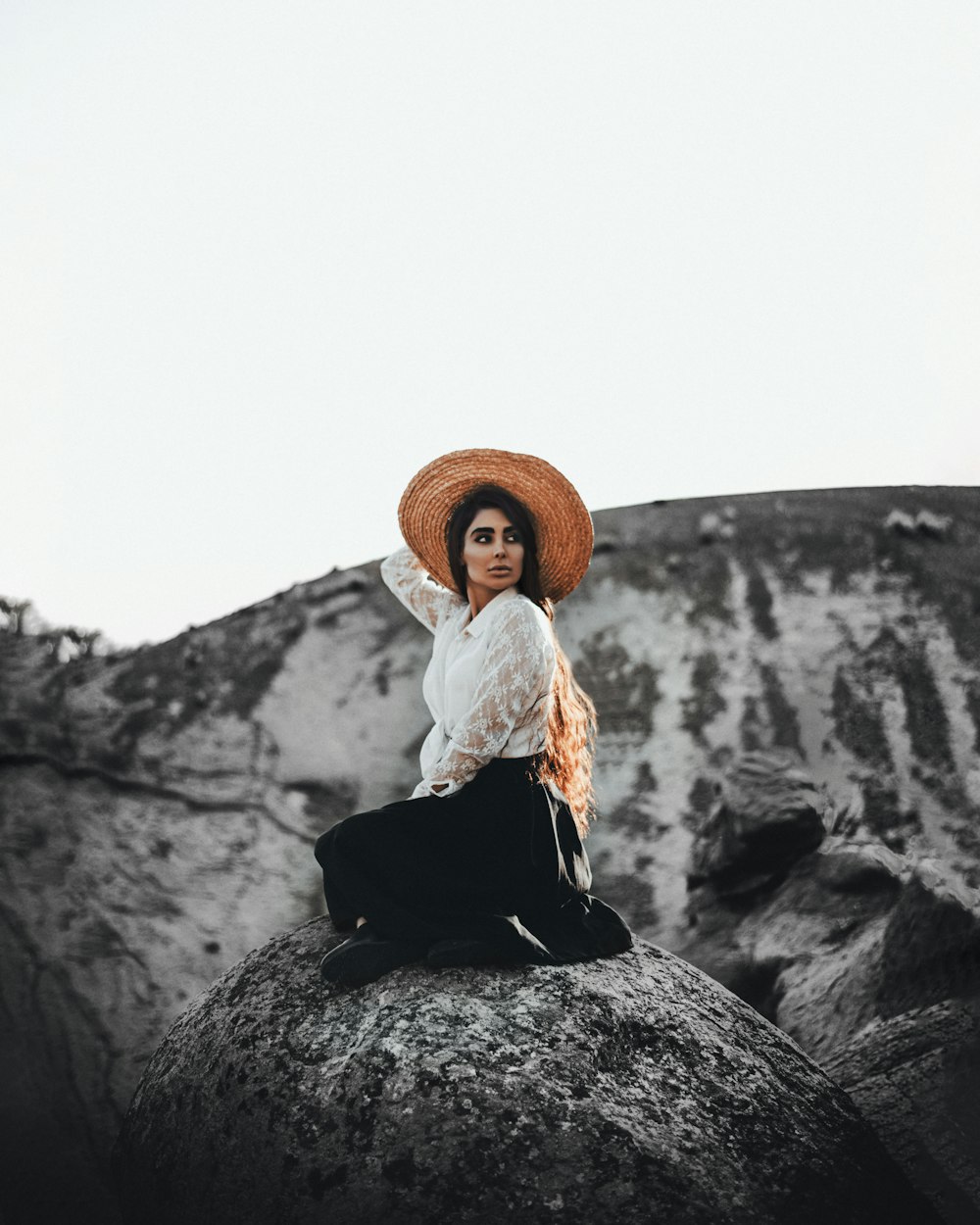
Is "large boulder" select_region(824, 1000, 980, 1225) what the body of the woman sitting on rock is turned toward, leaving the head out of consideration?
no

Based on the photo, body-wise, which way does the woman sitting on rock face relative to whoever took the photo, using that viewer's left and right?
facing the viewer and to the left of the viewer
